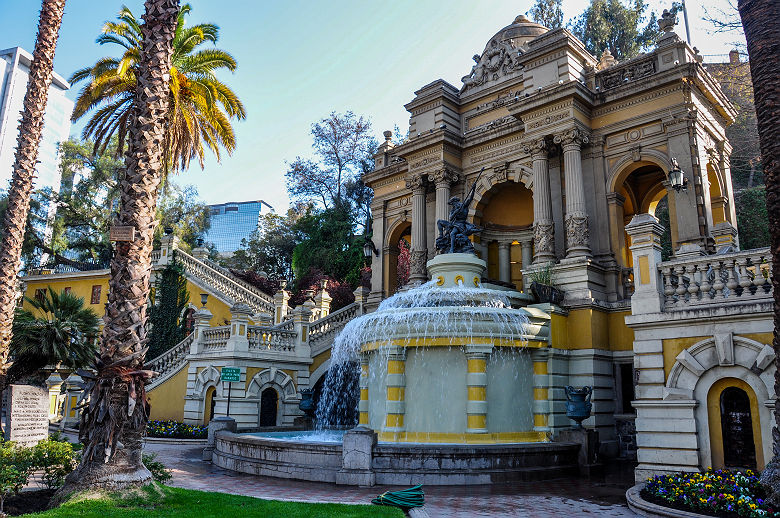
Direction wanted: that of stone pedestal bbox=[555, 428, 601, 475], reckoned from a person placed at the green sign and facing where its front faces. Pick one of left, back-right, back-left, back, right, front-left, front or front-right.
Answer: front-left

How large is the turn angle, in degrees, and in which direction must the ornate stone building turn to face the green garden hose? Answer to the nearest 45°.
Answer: approximately 45° to its left

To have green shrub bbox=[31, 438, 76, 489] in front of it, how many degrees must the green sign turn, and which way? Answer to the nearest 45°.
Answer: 0° — it already faces it

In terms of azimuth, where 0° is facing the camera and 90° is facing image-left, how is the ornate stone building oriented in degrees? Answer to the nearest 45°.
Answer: approximately 45°

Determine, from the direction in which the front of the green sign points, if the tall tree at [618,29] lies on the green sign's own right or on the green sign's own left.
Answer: on the green sign's own left

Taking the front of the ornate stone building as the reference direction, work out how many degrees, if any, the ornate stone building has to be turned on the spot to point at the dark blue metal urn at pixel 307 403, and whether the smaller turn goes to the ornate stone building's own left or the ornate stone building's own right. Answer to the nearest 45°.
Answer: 0° — it already faces it

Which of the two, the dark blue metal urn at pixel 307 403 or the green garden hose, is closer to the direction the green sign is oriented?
the green garden hose

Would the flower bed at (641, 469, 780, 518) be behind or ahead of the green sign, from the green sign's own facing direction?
ahead

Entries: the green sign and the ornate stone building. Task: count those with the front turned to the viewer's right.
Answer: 0

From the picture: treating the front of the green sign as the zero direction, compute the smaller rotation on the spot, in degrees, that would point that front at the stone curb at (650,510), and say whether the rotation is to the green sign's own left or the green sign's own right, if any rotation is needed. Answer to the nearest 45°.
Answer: approximately 45° to the green sign's own left

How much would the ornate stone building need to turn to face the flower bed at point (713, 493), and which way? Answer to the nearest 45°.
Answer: approximately 45° to its left

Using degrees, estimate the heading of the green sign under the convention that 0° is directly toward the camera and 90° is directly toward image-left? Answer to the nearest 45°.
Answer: approximately 0°

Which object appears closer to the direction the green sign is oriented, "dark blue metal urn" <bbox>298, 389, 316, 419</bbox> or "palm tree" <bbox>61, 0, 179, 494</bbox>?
the palm tree
